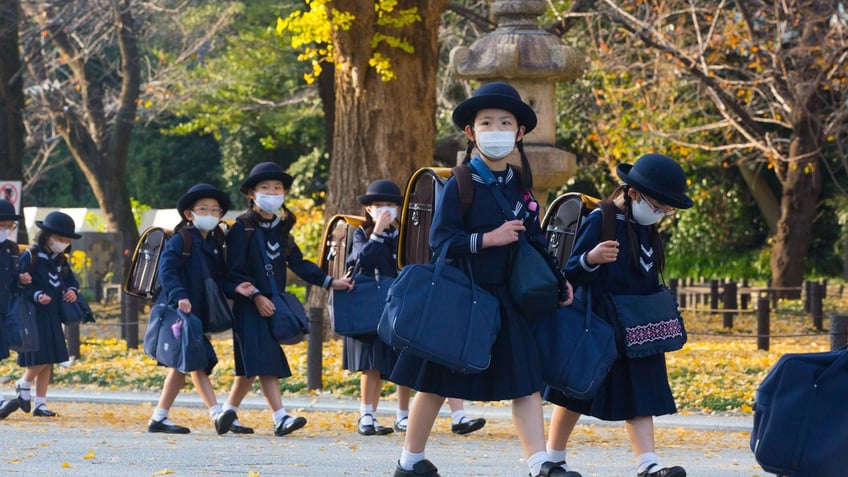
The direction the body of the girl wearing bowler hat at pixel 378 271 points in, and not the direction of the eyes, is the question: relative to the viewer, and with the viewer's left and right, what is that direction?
facing the viewer and to the right of the viewer

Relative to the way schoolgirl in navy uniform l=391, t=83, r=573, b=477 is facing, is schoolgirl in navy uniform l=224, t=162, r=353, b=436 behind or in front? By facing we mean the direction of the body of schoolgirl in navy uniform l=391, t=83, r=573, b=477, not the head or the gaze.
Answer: behind

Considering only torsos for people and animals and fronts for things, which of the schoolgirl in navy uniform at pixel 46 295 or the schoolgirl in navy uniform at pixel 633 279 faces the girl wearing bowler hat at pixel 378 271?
the schoolgirl in navy uniform at pixel 46 295

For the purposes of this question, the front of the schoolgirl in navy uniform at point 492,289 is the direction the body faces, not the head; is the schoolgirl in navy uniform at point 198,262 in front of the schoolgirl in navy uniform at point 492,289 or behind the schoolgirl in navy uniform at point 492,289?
behind

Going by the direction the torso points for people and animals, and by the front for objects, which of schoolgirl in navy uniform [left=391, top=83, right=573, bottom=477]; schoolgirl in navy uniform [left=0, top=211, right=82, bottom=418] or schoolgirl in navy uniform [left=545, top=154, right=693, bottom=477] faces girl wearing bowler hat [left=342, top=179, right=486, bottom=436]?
schoolgirl in navy uniform [left=0, top=211, right=82, bottom=418]

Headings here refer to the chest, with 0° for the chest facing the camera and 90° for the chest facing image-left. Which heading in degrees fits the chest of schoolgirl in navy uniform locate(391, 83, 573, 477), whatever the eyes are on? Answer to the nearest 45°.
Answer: approximately 315°

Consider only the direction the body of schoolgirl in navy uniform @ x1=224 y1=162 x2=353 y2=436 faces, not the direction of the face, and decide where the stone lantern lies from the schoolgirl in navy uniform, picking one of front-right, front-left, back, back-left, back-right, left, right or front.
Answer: left

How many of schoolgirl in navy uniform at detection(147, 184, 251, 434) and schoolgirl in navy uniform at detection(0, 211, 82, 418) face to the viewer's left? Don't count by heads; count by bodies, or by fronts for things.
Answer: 0
